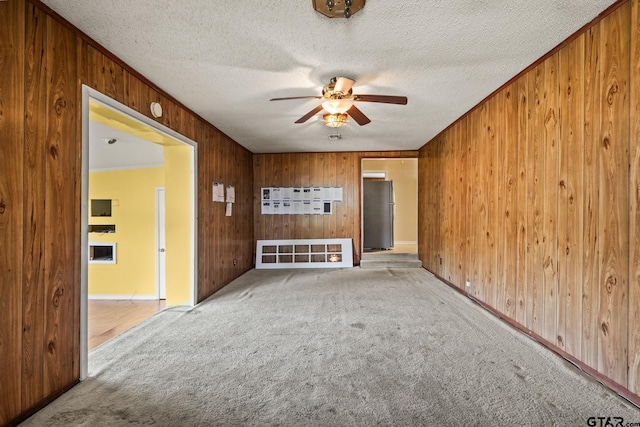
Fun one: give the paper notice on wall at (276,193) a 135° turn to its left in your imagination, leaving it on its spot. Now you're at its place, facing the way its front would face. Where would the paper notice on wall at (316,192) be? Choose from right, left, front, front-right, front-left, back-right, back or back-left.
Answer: front-right

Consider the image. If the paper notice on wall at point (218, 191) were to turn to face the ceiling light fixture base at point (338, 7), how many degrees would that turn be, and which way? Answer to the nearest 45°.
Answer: approximately 45° to its right

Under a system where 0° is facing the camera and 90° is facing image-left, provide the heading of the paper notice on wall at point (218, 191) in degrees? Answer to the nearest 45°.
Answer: approximately 315°

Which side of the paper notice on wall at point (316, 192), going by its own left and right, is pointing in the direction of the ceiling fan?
front

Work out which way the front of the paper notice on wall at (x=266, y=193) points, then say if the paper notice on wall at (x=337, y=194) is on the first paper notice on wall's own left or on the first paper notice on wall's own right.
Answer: on the first paper notice on wall's own left

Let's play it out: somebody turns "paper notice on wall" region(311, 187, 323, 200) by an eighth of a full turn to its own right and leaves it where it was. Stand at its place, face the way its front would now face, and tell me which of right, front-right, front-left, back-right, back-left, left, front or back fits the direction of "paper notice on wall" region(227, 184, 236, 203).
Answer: front

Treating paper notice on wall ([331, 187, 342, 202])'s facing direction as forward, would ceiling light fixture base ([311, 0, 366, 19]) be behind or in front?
in front

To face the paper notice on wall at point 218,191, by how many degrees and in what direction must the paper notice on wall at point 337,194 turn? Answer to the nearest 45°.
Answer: approximately 45° to its right

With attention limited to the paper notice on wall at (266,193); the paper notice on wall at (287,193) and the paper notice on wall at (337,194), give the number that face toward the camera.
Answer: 3
